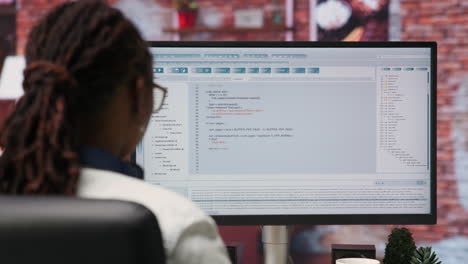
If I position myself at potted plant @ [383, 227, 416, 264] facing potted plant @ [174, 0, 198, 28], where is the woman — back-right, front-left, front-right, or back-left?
back-left

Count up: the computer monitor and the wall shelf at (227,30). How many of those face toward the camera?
2

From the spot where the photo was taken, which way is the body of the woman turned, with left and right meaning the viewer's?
facing away from the viewer and to the right of the viewer

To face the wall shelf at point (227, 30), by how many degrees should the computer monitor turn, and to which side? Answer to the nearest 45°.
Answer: approximately 180°

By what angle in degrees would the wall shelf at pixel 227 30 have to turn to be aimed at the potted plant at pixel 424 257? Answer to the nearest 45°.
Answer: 0° — it already faces it

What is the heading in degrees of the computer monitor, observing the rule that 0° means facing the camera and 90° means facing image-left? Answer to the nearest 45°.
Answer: approximately 0°

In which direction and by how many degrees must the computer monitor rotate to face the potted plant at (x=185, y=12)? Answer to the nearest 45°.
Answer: approximately 180°

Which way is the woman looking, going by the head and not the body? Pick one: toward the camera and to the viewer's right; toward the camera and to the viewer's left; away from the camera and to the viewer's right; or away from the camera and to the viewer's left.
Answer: away from the camera and to the viewer's right

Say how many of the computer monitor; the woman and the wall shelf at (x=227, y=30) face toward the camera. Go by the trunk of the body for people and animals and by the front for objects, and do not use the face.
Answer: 2

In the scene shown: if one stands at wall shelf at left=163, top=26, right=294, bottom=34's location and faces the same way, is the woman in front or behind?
in front

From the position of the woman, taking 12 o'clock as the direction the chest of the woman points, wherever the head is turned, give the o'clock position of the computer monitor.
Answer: The computer monitor is roughly at 12 o'clock from the woman.

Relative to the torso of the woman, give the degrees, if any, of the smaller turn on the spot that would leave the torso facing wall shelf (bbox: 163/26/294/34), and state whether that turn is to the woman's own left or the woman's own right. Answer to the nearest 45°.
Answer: approximately 45° to the woman's own left

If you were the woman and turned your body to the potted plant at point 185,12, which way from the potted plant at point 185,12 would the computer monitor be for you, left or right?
right

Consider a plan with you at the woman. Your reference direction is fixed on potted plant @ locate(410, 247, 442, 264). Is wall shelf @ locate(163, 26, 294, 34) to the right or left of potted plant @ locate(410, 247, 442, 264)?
left
